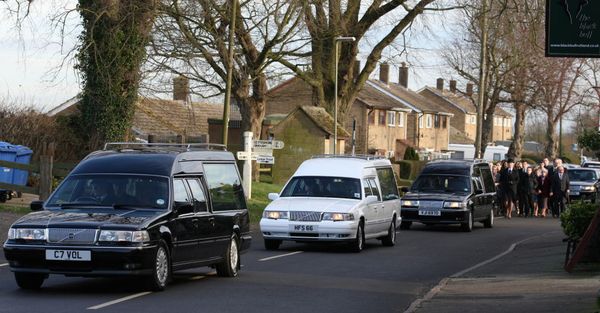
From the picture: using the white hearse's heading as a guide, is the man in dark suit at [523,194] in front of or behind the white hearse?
behind

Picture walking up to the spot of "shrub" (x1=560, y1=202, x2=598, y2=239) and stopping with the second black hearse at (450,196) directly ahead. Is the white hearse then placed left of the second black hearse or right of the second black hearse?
left

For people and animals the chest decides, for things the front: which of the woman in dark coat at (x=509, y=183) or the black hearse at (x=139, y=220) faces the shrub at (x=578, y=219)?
the woman in dark coat

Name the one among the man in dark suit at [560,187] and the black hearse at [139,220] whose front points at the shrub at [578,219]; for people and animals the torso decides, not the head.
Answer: the man in dark suit

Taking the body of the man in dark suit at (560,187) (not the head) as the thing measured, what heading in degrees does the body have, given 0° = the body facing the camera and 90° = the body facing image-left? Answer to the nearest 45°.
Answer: approximately 0°

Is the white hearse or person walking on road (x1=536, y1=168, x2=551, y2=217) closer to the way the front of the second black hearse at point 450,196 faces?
the white hearse

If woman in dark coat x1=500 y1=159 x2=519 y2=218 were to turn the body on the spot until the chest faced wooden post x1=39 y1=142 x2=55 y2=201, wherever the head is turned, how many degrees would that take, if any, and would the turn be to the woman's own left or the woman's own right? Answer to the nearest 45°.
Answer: approximately 45° to the woman's own right

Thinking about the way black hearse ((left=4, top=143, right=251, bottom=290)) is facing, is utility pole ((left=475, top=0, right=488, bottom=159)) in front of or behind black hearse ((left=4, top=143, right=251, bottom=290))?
behind
